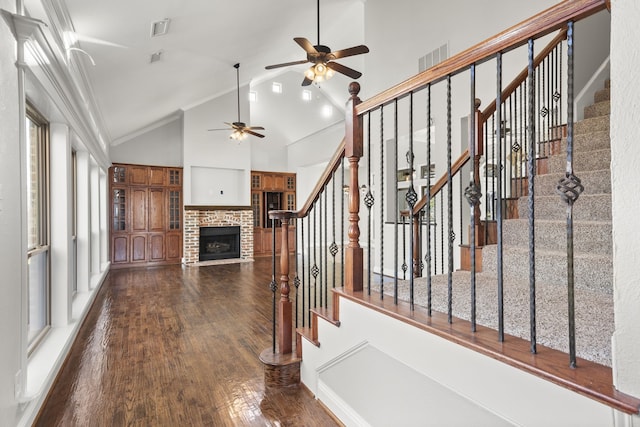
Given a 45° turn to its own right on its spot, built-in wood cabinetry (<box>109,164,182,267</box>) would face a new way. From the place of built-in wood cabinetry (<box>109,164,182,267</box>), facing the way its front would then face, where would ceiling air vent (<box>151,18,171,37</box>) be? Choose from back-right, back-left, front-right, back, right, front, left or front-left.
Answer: front-left

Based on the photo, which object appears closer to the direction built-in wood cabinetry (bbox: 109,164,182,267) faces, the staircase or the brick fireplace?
the staircase

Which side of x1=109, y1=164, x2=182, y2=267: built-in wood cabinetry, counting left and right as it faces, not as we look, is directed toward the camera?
front

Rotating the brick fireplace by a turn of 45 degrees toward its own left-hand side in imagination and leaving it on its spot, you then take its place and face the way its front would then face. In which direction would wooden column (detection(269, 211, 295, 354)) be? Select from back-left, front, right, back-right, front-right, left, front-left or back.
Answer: front-right

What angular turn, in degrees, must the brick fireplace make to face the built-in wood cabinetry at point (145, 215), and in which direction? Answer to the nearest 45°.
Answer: approximately 90° to its right

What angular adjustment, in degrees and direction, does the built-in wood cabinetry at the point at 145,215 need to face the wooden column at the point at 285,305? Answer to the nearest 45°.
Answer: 0° — it already faces it

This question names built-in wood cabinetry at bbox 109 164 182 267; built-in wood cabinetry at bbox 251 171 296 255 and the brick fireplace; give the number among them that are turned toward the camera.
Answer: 3

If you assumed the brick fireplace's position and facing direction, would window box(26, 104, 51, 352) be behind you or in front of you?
in front

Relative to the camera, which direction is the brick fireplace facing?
toward the camera

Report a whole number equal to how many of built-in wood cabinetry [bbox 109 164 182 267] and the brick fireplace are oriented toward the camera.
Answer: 2

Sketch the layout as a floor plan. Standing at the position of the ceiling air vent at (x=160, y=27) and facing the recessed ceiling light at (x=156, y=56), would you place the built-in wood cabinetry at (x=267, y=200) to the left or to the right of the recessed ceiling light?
right

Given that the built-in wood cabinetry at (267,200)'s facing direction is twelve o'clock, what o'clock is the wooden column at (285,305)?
The wooden column is roughly at 12 o'clock from the built-in wood cabinetry.

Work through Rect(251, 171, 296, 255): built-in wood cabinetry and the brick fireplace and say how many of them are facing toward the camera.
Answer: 2

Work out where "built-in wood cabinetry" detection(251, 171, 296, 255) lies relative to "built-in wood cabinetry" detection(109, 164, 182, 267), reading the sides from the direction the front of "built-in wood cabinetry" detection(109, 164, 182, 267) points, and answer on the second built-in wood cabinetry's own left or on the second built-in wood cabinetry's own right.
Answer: on the second built-in wood cabinetry's own left
